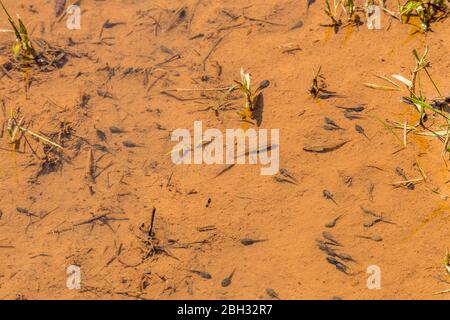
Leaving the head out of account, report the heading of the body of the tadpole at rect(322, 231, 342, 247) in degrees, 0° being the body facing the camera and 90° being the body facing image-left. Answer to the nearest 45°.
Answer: approximately 135°

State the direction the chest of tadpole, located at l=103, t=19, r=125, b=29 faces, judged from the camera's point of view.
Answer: to the viewer's left

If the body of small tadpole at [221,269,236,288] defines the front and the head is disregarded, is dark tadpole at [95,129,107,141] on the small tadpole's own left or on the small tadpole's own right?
on the small tadpole's own right

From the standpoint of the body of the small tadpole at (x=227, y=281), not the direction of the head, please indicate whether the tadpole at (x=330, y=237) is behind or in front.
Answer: behind
